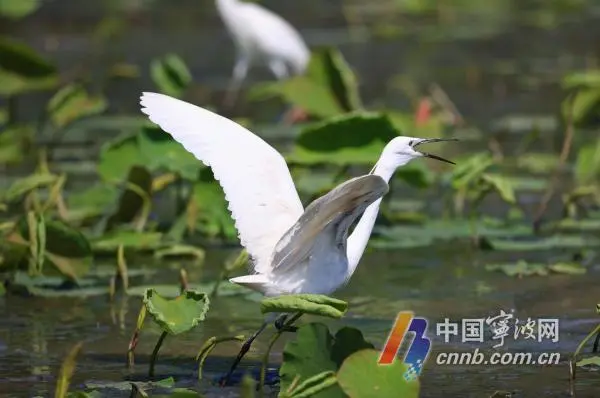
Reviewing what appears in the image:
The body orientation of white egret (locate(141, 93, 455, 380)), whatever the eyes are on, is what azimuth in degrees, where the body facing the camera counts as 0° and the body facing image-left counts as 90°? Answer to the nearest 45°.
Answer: approximately 270°

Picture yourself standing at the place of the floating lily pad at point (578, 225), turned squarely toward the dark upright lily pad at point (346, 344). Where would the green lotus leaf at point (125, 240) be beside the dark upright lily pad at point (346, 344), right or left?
right

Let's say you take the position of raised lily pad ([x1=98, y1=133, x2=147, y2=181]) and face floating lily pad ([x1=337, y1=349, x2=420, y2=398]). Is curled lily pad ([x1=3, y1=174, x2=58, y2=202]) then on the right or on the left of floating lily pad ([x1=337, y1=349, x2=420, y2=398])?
right
